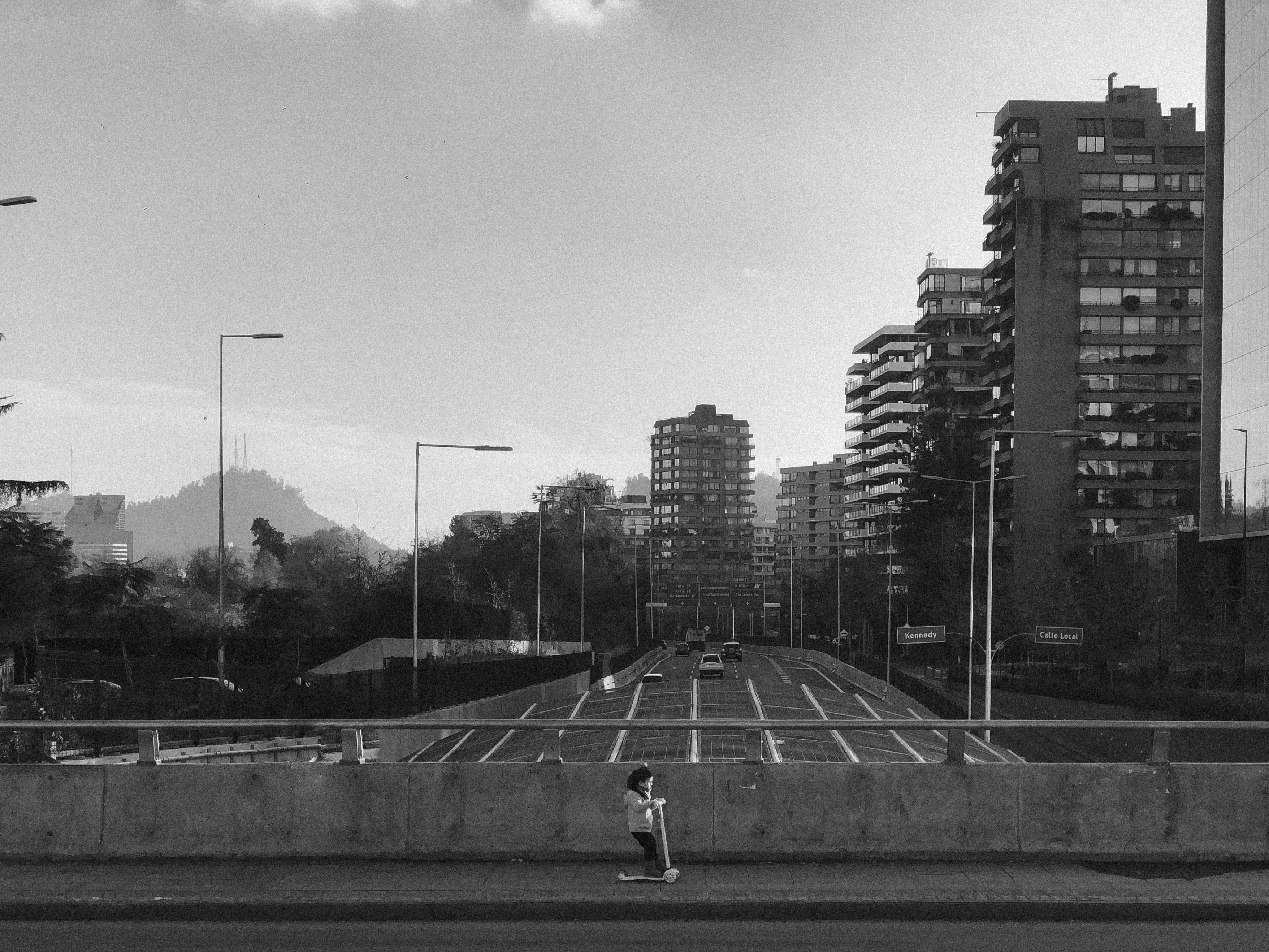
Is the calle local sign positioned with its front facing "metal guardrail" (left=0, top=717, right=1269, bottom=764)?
yes

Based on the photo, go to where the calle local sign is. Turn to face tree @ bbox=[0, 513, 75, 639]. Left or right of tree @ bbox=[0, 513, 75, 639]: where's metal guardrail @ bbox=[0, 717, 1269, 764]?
left

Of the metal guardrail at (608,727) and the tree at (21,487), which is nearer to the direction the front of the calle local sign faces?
the metal guardrail

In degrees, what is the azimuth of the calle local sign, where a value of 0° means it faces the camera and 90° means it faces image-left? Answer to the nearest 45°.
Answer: approximately 0°

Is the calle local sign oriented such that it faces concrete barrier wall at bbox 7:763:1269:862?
yes

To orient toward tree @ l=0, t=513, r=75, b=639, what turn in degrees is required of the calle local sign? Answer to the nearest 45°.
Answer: approximately 45° to its right

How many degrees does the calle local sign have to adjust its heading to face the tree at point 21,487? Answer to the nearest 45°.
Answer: approximately 45° to its right
